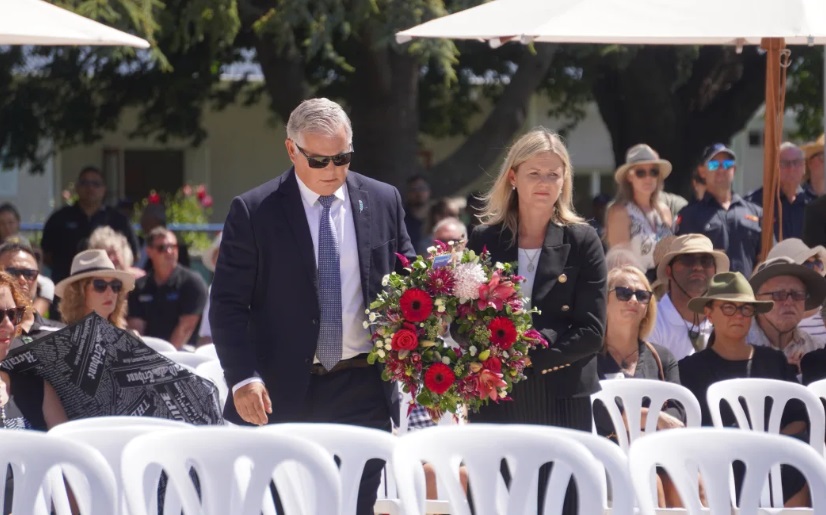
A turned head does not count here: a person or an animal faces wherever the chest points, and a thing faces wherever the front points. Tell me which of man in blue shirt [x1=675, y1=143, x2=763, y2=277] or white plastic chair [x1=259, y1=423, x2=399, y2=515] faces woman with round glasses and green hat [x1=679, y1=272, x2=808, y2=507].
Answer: the man in blue shirt

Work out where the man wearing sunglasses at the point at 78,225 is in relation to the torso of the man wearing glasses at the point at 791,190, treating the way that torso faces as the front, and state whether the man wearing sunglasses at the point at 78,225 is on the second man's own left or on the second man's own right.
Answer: on the second man's own right

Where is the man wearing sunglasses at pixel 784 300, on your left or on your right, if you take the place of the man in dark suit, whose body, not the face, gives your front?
on your left

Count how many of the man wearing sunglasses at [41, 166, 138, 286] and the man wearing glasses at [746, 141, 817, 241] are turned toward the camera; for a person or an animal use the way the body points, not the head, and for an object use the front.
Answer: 2

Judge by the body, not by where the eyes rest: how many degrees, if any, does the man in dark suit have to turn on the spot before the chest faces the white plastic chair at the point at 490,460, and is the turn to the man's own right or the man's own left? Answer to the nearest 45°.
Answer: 0° — they already face it

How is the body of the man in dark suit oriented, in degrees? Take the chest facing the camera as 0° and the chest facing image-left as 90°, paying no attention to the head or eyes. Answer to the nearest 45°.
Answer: approximately 315°

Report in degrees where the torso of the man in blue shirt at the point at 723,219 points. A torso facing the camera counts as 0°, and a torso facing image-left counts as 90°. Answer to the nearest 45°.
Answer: approximately 0°

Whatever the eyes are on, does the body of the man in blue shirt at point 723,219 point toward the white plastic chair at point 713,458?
yes

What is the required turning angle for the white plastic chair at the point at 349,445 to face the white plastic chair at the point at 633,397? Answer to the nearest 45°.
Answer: approximately 135° to its left

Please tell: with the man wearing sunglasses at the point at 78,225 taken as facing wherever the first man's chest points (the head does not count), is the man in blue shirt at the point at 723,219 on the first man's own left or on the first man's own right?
on the first man's own left

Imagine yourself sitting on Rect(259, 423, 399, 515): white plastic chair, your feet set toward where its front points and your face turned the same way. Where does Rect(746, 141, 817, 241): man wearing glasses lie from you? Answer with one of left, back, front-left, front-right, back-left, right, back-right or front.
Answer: back-left

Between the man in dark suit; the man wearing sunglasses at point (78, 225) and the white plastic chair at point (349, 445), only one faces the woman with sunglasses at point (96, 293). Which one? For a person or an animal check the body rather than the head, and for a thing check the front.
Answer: the man wearing sunglasses
